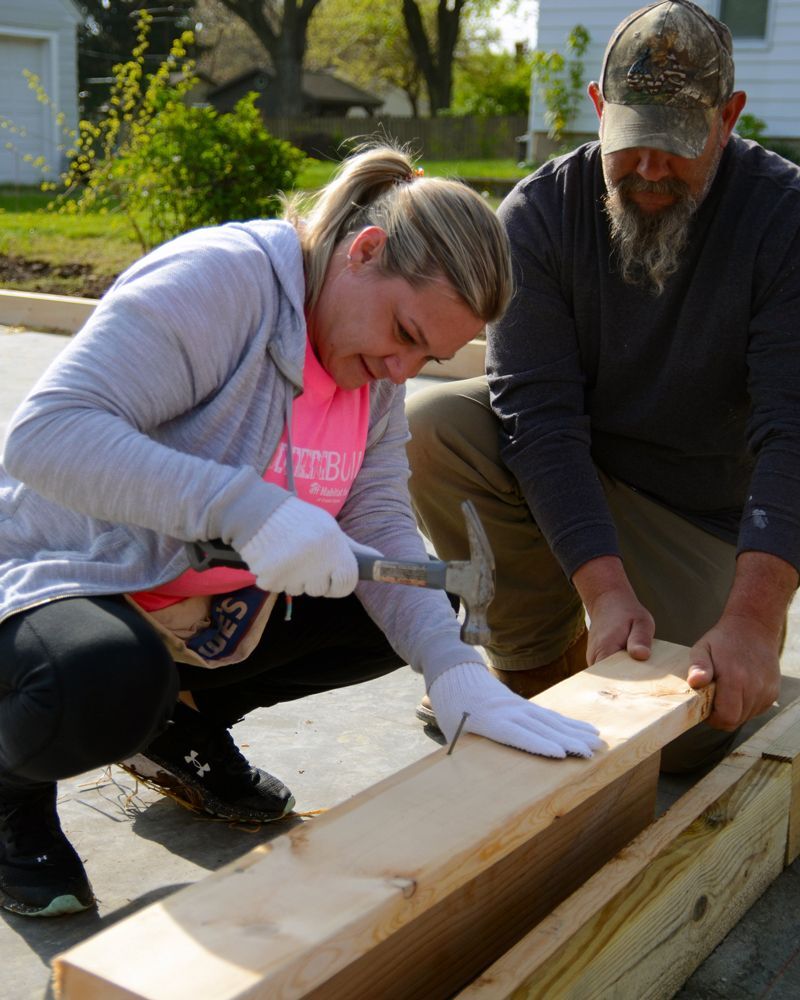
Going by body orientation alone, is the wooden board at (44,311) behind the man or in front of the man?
behind

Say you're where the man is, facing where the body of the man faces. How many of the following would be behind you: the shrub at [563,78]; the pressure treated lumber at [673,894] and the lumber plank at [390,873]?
1

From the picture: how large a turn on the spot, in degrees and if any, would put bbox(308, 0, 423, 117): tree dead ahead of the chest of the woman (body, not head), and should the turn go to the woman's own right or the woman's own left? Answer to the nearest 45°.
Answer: approximately 135° to the woman's own left

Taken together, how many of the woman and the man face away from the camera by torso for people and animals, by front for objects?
0

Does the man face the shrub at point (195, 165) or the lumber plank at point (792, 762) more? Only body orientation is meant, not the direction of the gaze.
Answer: the lumber plank

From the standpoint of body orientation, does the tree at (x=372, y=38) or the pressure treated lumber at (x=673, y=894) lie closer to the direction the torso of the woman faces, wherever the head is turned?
the pressure treated lumber

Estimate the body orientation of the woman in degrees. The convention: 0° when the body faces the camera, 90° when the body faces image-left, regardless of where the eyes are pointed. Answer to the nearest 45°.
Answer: approximately 315°

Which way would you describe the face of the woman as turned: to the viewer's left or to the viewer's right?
to the viewer's right

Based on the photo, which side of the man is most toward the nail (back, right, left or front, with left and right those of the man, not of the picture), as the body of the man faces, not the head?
front

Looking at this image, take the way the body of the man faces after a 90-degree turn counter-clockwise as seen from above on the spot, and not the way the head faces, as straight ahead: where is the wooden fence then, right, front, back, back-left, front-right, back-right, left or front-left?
left

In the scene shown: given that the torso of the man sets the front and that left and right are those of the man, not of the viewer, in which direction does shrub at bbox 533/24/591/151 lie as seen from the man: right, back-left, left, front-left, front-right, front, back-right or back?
back

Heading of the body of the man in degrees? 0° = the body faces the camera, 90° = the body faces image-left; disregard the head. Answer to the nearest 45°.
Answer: approximately 0°
